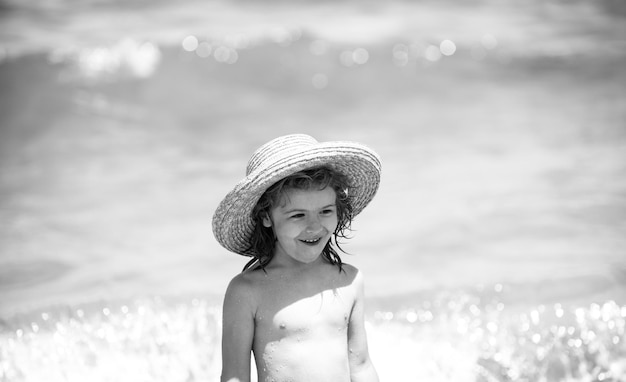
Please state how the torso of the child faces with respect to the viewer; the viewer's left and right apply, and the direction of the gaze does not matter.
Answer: facing the viewer and to the right of the viewer
